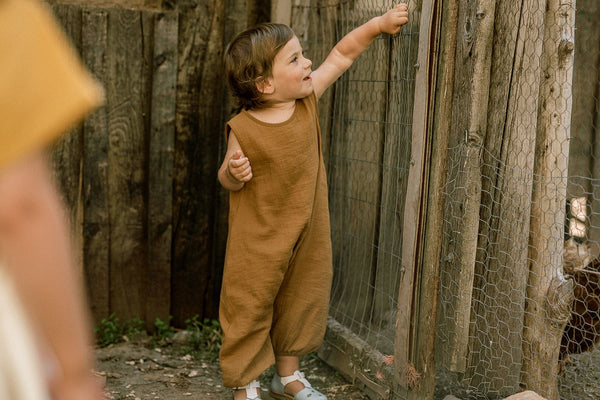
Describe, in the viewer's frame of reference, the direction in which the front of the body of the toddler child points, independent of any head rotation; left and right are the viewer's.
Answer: facing the viewer and to the right of the viewer

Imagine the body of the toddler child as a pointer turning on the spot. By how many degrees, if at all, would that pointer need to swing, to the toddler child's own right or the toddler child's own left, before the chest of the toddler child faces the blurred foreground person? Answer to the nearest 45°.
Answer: approximately 45° to the toddler child's own right

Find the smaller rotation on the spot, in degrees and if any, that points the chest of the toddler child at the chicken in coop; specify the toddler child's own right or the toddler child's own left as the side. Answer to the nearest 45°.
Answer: approximately 45° to the toddler child's own left

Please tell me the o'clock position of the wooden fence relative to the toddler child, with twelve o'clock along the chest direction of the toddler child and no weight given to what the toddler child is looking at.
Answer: The wooden fence is roughly at 6 o'clock from the toddler child.

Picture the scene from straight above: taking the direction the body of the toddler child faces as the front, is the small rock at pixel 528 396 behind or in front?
in front

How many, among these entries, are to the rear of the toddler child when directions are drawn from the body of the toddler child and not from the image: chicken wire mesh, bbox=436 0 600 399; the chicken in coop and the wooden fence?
1

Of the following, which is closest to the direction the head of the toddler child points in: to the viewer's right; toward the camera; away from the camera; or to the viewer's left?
to the viewer's right
